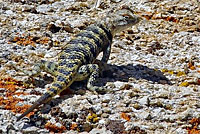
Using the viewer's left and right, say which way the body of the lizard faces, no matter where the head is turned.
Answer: facing away from the viewer and to the right of the viewer
